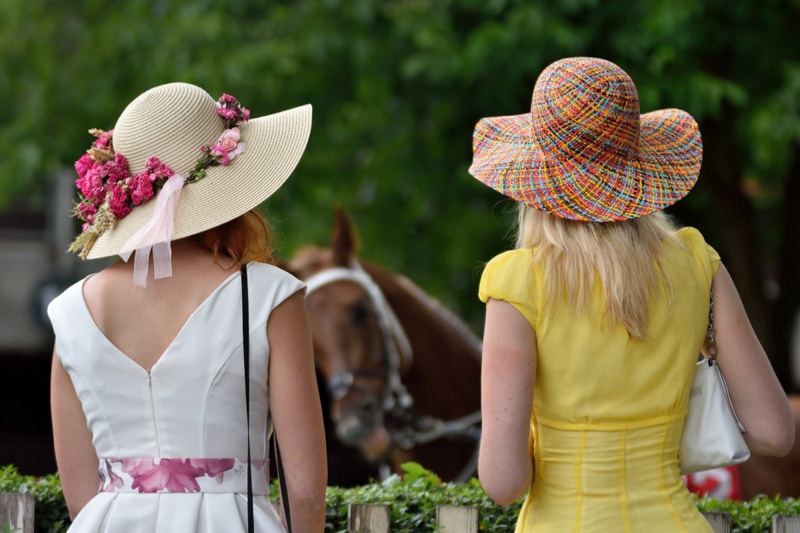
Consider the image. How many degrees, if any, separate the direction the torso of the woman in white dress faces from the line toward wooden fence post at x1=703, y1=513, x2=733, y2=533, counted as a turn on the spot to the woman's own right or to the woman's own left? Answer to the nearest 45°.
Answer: approximately 90° to the woman's own right

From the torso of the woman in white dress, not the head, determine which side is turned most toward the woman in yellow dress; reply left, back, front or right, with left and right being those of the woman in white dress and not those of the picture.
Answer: right

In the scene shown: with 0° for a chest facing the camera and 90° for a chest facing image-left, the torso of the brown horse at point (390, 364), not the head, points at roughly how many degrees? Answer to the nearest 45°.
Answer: approximately 45°

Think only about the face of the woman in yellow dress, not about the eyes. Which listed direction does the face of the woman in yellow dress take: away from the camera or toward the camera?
away from the camera

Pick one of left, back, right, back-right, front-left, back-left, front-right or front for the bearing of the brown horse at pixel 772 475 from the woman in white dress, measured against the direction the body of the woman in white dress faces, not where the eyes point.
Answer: front-right

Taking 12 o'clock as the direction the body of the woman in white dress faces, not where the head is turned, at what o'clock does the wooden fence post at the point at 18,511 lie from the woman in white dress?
The wooden fence post is roughly at 11 o'clock from the woman in white dress.

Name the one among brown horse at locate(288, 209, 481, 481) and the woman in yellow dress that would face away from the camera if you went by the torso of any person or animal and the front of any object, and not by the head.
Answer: the woman in yellow dress

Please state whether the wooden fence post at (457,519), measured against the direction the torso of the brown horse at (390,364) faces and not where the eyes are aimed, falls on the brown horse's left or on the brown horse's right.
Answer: on the brown horse's left

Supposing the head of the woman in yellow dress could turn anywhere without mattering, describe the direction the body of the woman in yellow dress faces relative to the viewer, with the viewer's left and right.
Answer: facing away from the viewer

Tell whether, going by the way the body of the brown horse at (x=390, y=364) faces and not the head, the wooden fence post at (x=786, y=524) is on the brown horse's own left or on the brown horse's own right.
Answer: on the brown horse's own left

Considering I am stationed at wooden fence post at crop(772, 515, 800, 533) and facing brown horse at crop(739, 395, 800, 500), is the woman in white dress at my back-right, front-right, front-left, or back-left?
back-left

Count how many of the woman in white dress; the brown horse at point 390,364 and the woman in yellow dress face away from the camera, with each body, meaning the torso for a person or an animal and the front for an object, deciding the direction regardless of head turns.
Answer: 2

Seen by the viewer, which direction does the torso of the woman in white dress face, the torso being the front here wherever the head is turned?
away from the camera

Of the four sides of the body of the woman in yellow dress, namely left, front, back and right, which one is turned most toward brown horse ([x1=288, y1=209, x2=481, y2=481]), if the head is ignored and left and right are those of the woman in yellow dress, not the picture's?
front

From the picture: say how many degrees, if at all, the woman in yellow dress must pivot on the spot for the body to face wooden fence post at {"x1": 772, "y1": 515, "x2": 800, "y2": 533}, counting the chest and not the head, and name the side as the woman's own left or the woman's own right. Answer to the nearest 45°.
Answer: approximately 45° to the woman's own right

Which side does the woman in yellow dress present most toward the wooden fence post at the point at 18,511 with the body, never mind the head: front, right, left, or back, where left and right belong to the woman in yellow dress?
left
